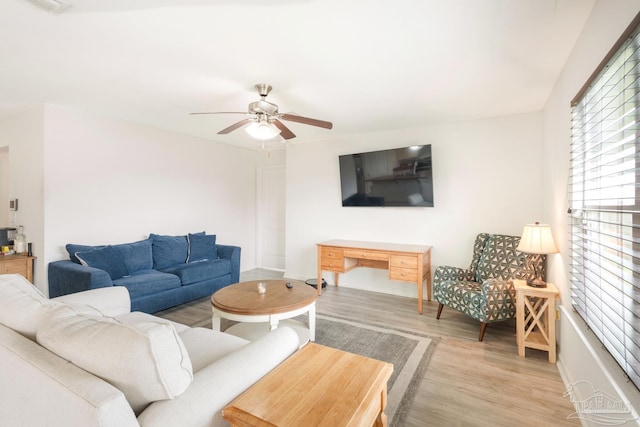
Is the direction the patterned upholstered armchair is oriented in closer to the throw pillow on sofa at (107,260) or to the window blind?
the throw pillow on sofa

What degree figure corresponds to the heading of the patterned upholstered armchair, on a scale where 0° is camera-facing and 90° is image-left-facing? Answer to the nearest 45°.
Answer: approximately 45°

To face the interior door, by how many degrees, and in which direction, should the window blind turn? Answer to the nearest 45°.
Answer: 0° — it already faces it

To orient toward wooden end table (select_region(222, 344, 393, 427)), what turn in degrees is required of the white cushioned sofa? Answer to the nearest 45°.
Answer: approximately 90° to its right

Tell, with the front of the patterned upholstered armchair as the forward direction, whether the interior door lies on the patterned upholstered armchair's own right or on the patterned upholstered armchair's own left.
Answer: on the patterned upholstered armchair's own right

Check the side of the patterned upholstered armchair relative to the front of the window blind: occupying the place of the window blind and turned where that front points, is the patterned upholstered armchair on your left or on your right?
on your right

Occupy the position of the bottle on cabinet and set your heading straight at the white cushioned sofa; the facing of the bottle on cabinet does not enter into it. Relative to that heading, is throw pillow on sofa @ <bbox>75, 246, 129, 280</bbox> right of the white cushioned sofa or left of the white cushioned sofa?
left

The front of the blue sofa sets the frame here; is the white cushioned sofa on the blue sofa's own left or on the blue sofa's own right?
on the blue sofa's own right

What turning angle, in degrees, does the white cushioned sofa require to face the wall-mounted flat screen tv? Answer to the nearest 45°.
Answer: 0° — it already faces it

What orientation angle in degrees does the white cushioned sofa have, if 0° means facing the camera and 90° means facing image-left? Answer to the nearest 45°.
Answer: approximately 225°

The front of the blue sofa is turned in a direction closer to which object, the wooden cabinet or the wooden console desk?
the wooden console desk

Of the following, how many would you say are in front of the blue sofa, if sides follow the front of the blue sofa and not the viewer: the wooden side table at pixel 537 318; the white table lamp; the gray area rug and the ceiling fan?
4

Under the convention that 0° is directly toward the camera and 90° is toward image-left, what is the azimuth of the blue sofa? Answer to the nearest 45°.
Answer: approximately 315°

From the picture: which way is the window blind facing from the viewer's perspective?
to the viewer's left
